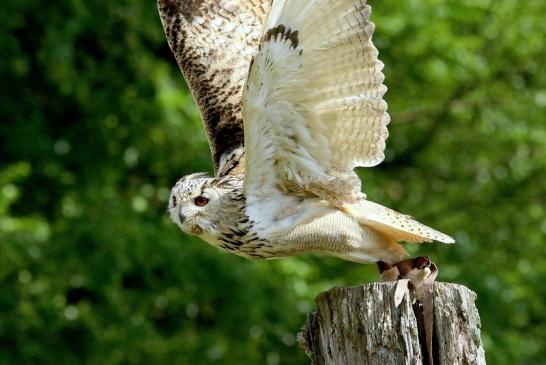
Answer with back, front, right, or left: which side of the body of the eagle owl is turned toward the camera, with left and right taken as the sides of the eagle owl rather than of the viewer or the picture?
left
